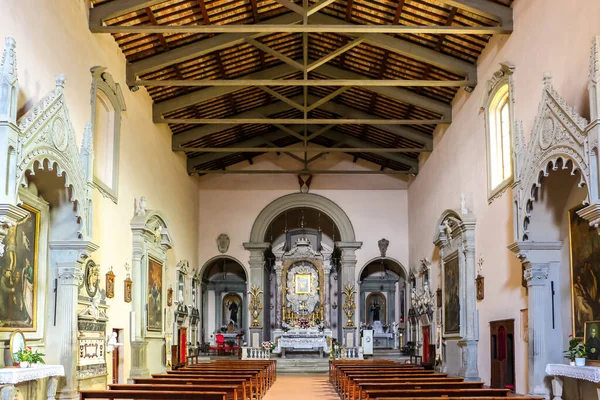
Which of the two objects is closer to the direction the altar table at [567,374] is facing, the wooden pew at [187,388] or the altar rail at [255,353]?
the wooden pew

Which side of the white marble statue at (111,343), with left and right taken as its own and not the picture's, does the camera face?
right

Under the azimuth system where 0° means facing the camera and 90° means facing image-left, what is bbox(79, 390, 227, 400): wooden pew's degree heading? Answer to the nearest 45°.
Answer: approximately 180°

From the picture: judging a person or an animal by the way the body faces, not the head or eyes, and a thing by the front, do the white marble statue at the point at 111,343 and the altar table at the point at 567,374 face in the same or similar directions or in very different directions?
very different directions

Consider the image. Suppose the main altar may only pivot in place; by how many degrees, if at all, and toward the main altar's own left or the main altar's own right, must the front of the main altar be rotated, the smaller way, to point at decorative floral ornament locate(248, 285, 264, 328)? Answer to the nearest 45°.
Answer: approximately 45° to the main altar's own right

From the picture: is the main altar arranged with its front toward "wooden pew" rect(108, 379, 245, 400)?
yes

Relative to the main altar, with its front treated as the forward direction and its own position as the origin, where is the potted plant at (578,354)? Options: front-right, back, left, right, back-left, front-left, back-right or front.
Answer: front

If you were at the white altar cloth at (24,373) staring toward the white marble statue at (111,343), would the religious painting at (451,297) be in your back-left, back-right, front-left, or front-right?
front-right

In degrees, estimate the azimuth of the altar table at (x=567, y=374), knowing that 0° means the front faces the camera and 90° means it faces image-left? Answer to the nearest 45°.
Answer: approximately 45°

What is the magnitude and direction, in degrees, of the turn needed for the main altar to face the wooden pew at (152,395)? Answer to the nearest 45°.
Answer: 0° — it already faces it

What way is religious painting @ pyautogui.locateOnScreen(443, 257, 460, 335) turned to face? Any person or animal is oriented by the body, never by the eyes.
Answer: to the viewer's left

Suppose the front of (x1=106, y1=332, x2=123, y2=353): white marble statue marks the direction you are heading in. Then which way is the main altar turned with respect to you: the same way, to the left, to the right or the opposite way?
to the right

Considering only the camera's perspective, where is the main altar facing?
facing the viewer

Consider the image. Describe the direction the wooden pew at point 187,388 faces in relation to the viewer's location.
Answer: facing away from the viewer

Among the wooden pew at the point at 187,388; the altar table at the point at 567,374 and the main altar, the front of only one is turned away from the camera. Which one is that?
the wooden pew

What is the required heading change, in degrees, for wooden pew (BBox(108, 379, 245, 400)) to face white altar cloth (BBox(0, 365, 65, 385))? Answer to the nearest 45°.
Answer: approximately 135° to its left

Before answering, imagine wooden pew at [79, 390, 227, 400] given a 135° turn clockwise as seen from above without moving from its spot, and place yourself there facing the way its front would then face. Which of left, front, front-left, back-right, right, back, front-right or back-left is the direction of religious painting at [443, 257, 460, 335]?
left

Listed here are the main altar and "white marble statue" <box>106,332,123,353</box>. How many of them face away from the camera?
0
